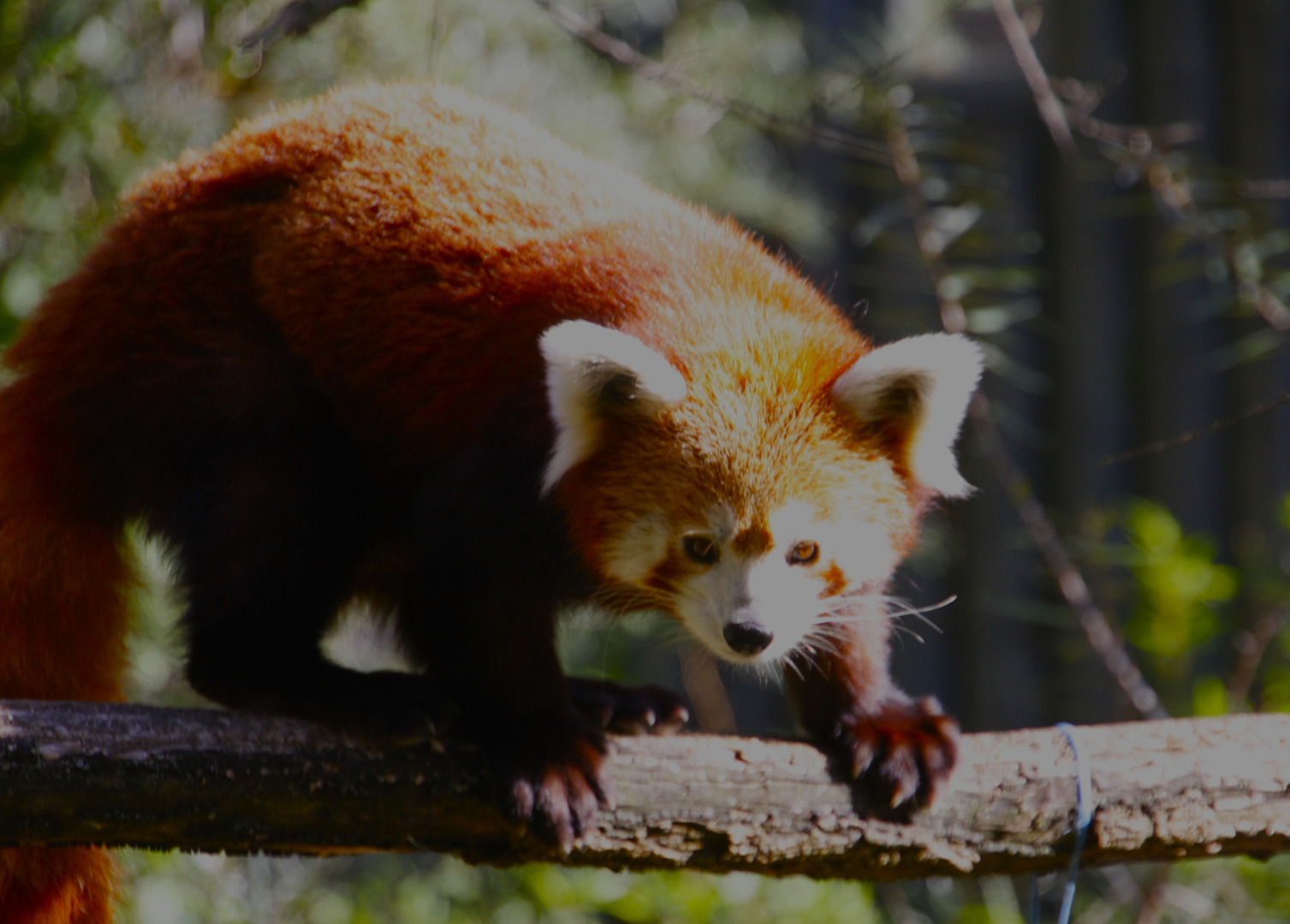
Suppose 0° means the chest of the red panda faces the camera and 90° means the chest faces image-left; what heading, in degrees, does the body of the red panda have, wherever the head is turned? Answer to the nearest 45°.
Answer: approximately 315°

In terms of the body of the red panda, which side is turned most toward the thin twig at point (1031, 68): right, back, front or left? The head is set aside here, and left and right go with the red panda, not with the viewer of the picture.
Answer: left

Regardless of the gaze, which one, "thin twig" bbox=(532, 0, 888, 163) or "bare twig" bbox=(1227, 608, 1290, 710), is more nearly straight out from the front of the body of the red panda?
the bare twig

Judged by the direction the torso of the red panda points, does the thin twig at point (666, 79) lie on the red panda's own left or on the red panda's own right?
on the red panda's own left

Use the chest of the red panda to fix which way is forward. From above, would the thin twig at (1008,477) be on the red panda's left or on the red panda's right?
on the red panda's left

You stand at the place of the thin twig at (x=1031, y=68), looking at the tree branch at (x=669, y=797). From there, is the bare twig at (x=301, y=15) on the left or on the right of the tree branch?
right
